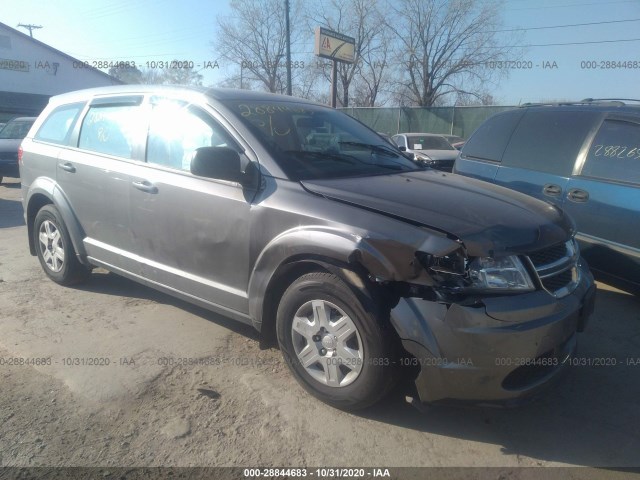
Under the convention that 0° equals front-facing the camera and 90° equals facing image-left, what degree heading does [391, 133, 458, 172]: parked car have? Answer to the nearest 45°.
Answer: approximately 315°

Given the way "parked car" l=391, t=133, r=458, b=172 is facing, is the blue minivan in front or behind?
in front

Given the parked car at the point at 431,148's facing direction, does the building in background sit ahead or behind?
behind

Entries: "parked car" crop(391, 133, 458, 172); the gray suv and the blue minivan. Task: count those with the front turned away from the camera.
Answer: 0

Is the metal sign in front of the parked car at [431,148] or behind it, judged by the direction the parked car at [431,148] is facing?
behind

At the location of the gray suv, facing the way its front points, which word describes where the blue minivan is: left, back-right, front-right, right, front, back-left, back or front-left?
left

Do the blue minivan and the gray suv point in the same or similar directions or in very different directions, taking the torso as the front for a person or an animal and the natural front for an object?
same or similar directions

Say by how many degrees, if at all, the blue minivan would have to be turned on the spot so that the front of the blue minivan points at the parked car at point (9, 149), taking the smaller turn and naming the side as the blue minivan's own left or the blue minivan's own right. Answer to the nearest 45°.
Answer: approximately 135° to the blue minivan's own right

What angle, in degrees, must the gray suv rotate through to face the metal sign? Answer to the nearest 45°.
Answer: approximately 135° to its left

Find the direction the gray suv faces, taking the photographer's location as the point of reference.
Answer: facing the viewer and to the right of the viewer

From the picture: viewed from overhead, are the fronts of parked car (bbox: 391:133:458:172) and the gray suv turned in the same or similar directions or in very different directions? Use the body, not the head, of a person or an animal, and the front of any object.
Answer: same or similar directions

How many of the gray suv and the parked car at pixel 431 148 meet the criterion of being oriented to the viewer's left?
0

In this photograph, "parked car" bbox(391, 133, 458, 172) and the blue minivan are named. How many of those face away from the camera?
0
